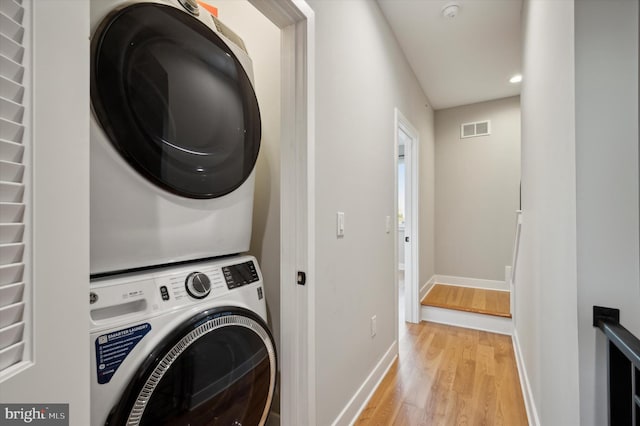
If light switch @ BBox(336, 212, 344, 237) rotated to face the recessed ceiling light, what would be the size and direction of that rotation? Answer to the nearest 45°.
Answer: approximately 90° to its left

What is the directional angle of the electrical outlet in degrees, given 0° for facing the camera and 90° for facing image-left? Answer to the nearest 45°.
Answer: approximately 315°

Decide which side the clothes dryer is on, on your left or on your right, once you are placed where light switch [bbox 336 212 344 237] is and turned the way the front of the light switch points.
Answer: on your right

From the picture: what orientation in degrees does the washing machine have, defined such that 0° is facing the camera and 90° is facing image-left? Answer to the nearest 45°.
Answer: approximately 315°

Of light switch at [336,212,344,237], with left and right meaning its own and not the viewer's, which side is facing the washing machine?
right

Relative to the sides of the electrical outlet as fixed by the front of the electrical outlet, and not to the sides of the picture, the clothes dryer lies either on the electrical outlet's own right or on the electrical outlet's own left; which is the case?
on the electrical outlet's own right

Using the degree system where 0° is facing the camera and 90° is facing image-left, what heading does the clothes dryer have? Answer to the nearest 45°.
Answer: approximately 315°
